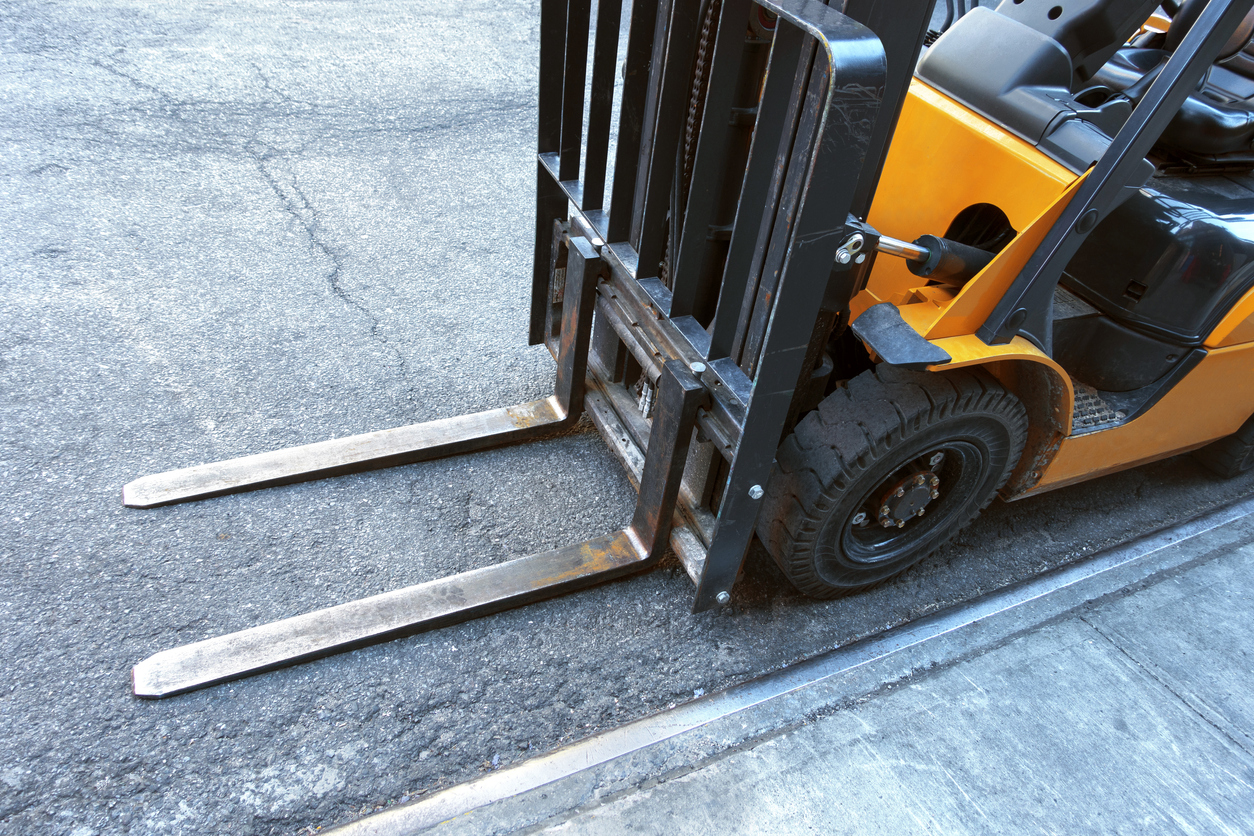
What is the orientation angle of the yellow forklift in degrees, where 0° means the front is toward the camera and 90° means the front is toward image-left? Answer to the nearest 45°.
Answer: approximately 45°
